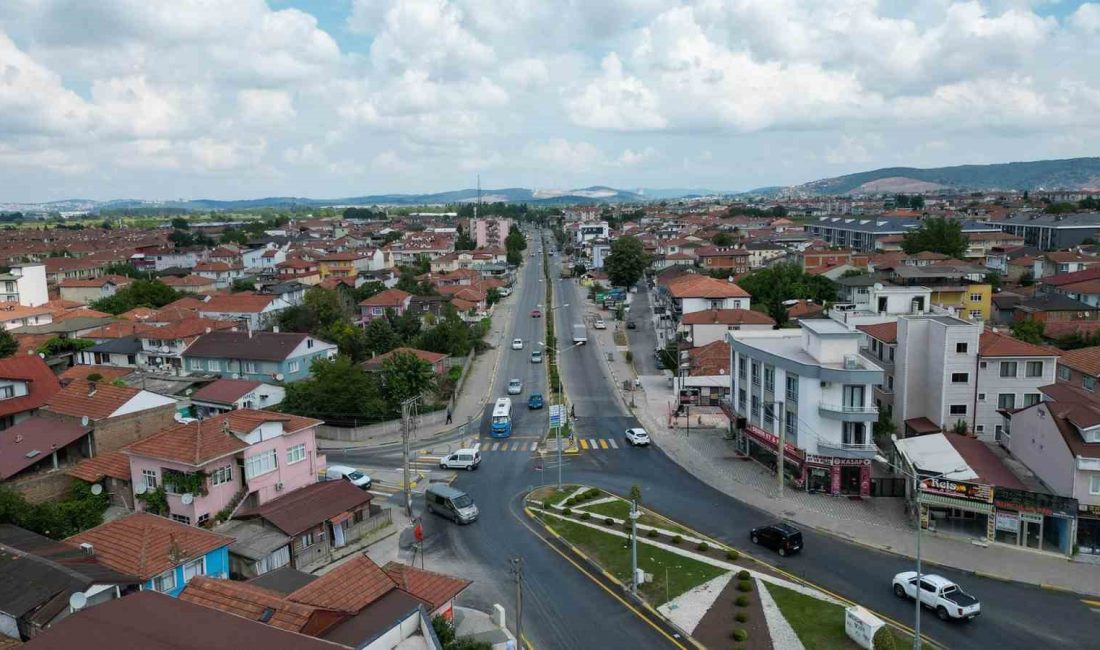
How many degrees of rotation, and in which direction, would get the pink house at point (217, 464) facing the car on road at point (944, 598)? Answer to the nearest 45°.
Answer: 0° — it already faces it

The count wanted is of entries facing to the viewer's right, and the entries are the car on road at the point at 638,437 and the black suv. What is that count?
0

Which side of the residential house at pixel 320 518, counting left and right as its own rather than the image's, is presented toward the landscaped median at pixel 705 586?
front

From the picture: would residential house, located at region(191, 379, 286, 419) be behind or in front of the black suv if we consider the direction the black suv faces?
in front

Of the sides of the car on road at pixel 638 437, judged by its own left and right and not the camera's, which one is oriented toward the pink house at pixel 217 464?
left

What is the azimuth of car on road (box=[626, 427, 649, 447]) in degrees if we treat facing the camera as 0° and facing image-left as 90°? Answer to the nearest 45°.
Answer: approximately 135°

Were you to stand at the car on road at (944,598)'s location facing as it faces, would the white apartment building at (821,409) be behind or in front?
in front

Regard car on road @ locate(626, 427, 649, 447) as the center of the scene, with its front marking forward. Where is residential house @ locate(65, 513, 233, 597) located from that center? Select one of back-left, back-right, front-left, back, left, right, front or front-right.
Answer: left

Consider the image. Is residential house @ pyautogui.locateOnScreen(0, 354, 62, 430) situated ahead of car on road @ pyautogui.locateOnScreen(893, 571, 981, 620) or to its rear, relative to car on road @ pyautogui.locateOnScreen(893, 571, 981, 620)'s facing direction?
ahead

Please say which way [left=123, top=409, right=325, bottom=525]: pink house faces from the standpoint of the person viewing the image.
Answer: facing the viewer and to the right of the viewer

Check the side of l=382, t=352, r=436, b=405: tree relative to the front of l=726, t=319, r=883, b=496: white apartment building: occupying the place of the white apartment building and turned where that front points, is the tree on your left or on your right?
on your right

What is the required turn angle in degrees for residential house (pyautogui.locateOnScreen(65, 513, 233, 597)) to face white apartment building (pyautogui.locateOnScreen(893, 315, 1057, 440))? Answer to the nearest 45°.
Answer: approximately 45° to its left
